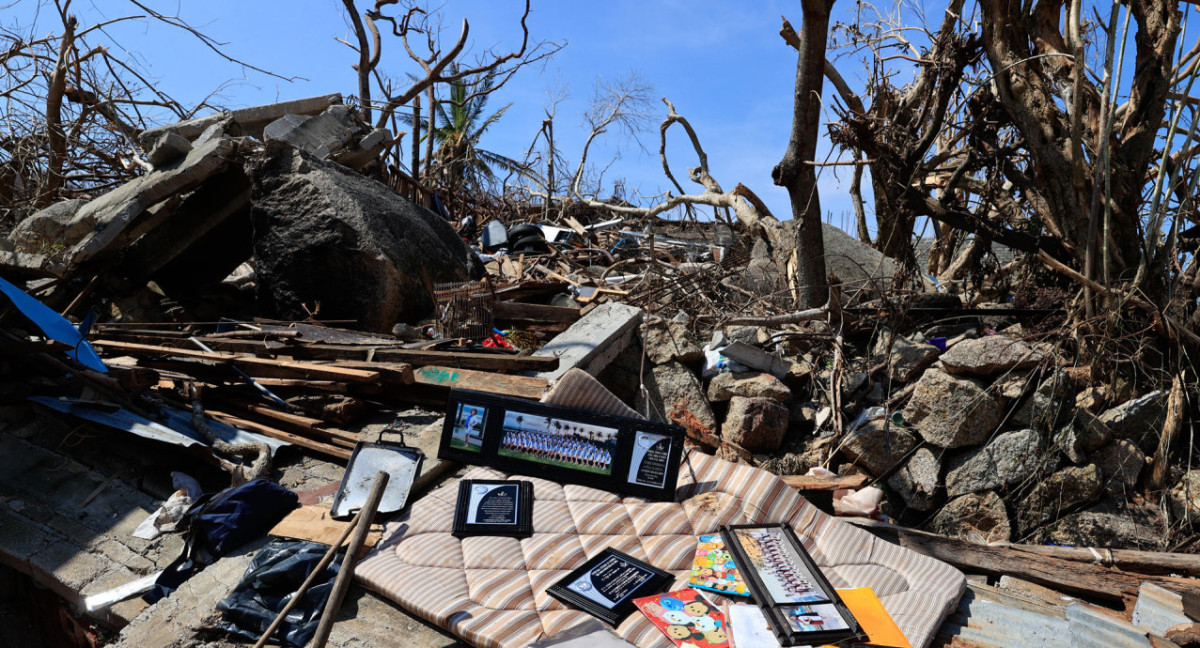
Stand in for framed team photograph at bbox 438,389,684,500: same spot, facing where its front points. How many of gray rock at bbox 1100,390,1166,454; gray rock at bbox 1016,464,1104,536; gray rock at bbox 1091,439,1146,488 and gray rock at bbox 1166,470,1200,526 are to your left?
4

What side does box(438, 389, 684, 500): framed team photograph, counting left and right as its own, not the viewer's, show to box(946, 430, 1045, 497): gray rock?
left

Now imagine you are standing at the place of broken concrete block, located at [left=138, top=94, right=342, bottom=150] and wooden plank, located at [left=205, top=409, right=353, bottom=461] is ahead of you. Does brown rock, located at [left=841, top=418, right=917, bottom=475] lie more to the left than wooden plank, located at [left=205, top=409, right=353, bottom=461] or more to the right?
left

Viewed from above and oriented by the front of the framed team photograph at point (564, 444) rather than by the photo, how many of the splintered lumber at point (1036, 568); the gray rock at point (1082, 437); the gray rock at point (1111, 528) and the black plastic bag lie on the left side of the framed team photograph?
3

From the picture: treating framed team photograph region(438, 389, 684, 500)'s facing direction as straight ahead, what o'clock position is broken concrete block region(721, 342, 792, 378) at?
The broken concrete block is roughly at 7 o'clock from the framed team photograph.

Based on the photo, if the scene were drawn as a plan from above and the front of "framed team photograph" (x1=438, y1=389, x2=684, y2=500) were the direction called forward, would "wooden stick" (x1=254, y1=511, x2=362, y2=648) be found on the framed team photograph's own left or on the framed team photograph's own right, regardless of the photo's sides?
on the framed team photograph's own right

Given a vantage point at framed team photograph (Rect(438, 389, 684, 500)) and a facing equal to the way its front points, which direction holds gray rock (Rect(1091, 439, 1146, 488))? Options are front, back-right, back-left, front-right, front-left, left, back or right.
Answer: left

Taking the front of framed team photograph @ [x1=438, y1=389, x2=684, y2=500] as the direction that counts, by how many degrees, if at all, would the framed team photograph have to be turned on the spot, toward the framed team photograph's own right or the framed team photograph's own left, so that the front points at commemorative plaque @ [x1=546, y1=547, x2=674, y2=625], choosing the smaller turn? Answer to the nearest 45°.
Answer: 0° — it already faces it

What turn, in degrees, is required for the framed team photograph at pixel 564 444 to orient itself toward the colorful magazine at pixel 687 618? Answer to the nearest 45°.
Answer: approximately 45° to its left

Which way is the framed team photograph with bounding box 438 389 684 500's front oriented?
toward the camera

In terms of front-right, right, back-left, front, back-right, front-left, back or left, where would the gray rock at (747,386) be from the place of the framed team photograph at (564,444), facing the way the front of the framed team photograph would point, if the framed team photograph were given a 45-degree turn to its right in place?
back

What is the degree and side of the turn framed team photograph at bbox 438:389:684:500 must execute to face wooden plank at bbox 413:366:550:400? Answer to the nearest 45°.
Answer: approximately 135° to its right

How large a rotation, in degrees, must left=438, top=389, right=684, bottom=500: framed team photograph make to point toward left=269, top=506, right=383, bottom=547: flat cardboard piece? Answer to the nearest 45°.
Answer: approximately 90° to its right

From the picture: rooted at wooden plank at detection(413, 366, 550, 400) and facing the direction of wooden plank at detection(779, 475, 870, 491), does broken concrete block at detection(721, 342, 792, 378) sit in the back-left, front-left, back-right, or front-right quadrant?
front-left

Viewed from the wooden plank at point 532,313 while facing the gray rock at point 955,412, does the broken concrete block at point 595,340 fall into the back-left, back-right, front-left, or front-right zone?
front-right

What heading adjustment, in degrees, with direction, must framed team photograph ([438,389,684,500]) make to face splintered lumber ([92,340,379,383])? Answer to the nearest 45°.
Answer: approximately 135° to its right

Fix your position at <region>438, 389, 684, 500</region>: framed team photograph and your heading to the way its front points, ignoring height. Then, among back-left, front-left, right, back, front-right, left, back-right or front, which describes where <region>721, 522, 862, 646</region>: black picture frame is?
front-left

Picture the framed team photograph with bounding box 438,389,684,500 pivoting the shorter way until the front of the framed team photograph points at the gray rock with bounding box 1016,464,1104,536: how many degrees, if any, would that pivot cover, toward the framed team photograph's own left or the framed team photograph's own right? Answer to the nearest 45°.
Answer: approximately 90° to the framed team photograph's own left

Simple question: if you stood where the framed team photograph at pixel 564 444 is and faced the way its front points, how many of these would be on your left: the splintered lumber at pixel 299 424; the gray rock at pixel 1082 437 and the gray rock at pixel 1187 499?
2

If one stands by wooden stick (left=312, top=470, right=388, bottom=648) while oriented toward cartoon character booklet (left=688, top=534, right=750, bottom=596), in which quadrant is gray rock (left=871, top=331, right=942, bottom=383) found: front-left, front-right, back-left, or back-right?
front-left

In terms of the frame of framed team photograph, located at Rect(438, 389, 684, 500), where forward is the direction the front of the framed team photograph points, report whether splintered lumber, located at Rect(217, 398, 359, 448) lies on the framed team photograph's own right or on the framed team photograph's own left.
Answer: on the framed team photograph's own right

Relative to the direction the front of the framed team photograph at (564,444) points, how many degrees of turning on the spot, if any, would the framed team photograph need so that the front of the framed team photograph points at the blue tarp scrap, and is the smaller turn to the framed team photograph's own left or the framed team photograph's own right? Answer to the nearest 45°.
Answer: approximately 90° to the framed team photograph's own right

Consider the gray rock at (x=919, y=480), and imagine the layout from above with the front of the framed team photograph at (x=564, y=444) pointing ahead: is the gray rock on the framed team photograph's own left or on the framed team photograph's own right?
on the framed team photograph's own left
